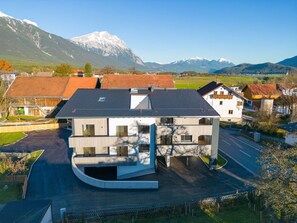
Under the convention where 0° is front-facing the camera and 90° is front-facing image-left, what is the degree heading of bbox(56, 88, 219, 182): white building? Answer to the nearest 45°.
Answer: approximately 0°

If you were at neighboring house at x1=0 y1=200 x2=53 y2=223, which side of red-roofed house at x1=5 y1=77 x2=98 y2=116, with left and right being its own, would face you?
front

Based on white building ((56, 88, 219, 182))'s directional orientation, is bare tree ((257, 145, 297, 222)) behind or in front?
in front

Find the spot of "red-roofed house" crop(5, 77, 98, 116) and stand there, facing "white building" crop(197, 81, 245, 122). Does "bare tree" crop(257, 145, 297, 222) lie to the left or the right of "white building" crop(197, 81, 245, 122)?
right

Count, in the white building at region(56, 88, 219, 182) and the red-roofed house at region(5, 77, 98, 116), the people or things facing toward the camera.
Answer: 2

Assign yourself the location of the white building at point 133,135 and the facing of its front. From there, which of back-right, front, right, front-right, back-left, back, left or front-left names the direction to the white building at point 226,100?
back-left

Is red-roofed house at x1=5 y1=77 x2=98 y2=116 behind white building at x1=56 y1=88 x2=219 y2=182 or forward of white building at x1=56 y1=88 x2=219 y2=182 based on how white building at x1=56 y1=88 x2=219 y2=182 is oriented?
behind

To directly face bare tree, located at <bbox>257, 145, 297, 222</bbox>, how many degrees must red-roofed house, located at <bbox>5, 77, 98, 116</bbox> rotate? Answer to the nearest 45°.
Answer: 0° — it already faces it

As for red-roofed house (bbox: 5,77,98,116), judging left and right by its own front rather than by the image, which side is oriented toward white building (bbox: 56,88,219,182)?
front
